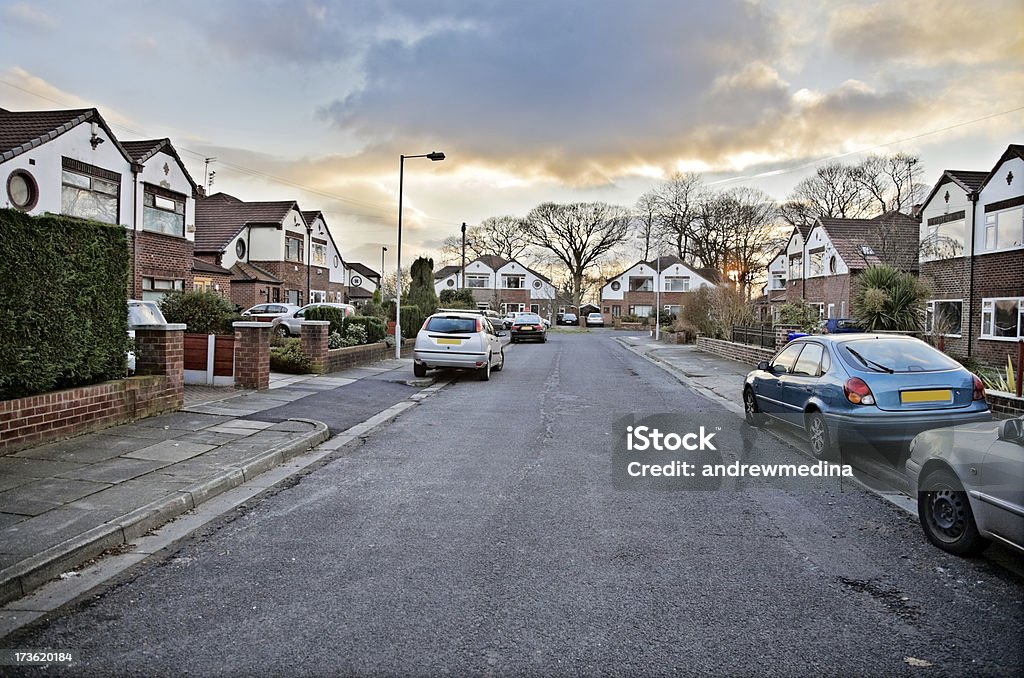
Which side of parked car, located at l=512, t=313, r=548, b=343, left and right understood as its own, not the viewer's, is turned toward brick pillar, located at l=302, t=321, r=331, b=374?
back

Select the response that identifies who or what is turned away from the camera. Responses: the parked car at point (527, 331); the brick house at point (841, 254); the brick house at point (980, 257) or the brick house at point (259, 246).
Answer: the parked car

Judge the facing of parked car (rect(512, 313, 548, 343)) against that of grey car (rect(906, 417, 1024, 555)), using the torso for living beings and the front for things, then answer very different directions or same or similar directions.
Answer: same or similar directions

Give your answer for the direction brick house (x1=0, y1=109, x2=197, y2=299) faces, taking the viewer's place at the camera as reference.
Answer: facing the viewer and to the right of the viewer

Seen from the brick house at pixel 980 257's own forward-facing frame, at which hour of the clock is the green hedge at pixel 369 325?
The green hedge is roughly at 12 o'clock from the brick house.

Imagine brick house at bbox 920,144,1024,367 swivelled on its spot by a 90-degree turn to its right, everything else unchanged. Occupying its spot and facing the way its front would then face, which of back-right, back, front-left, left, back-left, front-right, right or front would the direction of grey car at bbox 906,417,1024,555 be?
back-left

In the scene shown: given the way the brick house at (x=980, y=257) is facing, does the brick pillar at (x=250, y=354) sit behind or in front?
in front

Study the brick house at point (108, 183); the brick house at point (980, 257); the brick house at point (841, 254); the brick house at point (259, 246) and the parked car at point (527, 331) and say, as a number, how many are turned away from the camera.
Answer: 1

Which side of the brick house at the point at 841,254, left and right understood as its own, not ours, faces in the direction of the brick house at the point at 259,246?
front

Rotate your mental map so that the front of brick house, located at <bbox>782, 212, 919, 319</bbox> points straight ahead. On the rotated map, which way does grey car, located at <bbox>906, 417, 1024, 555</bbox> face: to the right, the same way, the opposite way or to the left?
to the right

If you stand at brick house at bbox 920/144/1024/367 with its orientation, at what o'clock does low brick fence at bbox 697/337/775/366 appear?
The low brick fence is roughly at 12 o'clock from the brick house.

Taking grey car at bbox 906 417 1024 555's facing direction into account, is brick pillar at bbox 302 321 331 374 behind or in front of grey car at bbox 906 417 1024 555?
in front

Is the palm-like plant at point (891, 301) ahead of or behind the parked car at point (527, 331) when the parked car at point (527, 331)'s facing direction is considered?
behind

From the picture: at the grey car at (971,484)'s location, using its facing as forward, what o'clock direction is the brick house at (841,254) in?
The brick house is roughly at 1 o'clock from the grey car.

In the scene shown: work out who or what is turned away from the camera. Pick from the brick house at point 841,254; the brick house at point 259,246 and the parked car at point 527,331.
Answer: the parked car

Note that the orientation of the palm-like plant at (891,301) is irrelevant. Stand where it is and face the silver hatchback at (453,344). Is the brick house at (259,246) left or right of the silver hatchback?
right

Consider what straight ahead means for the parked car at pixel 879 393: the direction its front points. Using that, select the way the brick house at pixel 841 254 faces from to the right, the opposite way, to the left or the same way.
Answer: to the left

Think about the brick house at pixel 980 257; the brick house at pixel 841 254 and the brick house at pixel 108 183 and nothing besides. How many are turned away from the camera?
0

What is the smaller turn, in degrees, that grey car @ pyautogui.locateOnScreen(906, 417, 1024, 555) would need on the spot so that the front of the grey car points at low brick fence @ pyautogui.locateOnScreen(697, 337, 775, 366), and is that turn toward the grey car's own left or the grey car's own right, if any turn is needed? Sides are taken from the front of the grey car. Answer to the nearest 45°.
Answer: approximately 45° to the grey car's own right

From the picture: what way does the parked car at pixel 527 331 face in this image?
away from the camera

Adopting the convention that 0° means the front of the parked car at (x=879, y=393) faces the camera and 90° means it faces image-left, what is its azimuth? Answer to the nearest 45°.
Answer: approximately 135°
